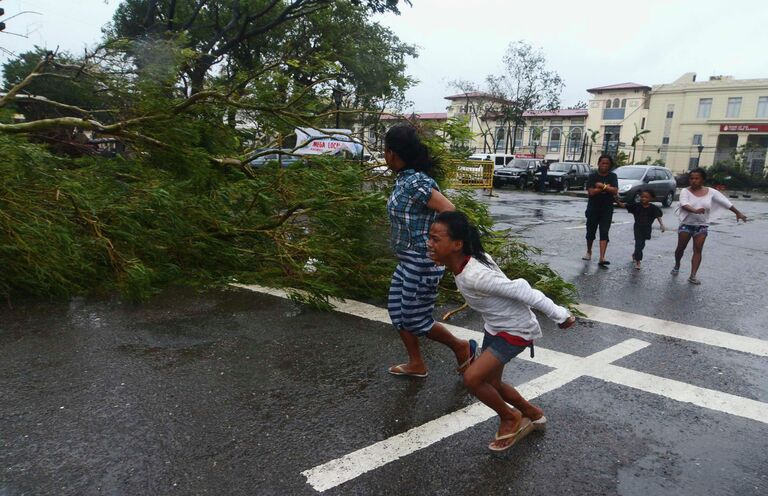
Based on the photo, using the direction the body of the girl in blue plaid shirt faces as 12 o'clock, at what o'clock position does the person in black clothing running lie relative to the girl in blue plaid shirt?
The person in black clothing running is roughly at 4 o'clock from the girl in blue plaid shirt.

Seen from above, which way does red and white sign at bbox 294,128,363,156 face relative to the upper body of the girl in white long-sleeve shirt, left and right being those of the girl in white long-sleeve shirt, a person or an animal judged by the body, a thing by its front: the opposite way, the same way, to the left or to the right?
to the left

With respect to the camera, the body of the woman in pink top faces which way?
toward the camera

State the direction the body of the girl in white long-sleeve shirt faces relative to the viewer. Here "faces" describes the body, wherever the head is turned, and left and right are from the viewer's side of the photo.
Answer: facing to the left of the viewer

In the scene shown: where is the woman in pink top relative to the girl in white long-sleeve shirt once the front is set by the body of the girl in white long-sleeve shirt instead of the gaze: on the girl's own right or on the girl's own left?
on the girl's own right

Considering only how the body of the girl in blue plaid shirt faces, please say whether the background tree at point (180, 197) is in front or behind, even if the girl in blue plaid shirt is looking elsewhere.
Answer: in front

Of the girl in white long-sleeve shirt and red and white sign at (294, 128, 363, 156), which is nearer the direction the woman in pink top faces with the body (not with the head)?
the girl in white long-sleeve shirt

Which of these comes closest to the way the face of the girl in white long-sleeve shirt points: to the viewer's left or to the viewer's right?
to the viewer's left

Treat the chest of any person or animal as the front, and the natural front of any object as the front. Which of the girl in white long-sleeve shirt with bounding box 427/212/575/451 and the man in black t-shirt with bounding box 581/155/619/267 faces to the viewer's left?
the girl in white long-sleeve shirt

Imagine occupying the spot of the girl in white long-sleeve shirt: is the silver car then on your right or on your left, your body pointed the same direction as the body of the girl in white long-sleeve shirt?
on your right

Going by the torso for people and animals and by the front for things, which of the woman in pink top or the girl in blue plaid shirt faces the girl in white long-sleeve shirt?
the woman in pink top

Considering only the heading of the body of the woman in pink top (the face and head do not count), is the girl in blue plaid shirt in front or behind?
in front
